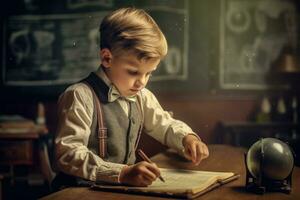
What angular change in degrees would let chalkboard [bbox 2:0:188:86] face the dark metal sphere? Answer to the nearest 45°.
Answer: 0° — it already faces it

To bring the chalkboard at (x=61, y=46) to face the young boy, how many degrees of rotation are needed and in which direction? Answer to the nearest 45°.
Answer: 0° — it already faces them

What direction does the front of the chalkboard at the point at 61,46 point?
toward the camera

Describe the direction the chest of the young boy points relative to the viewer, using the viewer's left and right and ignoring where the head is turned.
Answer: facing the viewer and to the right of the viewer

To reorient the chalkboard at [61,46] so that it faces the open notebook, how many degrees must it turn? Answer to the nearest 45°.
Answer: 0° — it already faces it

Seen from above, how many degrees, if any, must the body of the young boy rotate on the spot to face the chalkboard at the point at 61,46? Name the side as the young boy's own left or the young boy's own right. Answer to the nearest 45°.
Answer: approximately 135° to the young boy's own left

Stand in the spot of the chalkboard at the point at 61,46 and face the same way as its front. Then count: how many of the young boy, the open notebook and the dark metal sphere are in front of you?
3

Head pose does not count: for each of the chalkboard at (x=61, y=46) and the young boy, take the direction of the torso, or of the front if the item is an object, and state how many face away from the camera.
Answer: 0

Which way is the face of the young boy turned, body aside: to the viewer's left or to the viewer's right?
to the viewer's right

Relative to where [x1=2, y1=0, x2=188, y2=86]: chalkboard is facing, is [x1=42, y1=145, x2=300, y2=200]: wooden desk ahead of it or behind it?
ahead
